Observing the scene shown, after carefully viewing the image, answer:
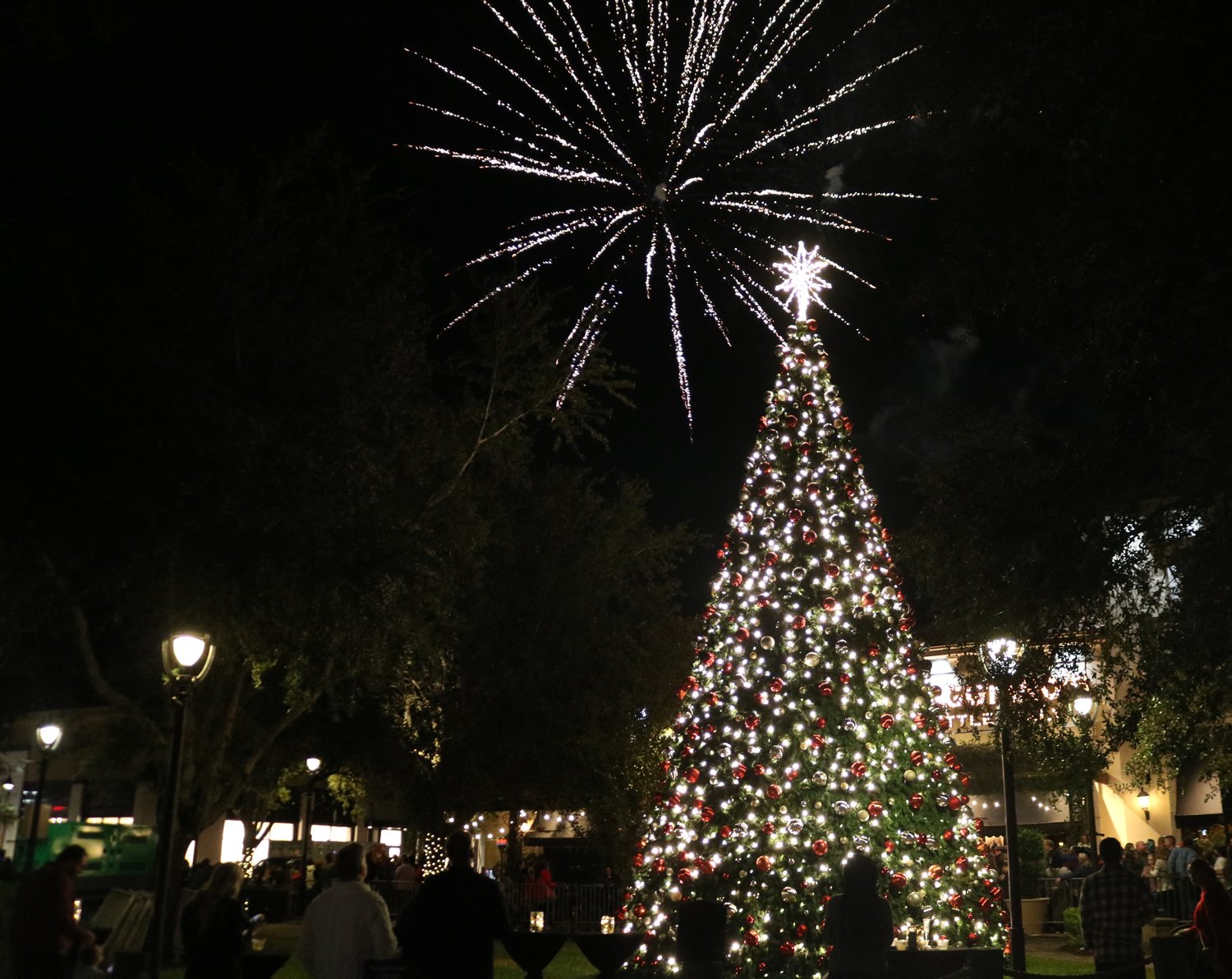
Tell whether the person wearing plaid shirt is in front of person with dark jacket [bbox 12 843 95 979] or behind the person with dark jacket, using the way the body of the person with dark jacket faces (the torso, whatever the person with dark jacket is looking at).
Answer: in front

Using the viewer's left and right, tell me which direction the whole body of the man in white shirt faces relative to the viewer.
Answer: facing away from the viewer

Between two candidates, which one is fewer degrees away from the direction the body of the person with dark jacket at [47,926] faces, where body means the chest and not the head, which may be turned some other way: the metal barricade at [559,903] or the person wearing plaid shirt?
the person wearing plaid shirt

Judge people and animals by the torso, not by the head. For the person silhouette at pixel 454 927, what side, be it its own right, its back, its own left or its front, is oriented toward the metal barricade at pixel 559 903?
front

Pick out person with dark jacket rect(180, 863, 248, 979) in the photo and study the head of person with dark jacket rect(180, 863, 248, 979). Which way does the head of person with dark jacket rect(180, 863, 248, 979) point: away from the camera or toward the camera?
away from the camera

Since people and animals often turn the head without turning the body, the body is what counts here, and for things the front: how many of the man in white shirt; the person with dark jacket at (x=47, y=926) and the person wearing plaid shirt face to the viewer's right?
1

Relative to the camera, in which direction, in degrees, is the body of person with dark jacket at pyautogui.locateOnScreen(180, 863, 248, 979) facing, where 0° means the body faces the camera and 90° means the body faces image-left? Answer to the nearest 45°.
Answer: approximately 225°

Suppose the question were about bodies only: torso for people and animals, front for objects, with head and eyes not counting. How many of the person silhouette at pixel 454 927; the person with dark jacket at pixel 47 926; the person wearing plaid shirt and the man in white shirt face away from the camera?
3

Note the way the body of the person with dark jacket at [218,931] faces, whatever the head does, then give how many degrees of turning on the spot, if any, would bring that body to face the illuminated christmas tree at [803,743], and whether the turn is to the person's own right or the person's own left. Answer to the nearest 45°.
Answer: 0° — they already face it

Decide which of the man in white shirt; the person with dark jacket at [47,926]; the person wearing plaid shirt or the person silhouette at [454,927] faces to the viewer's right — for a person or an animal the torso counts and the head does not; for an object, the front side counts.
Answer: the person with dark jacket

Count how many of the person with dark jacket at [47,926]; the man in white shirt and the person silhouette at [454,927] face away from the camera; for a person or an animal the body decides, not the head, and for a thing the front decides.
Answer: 2

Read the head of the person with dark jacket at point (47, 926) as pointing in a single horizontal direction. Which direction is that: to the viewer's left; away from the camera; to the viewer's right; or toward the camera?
to the viewer's right

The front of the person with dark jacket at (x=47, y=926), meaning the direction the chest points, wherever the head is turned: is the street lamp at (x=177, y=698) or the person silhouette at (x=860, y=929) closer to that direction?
the person silhouette

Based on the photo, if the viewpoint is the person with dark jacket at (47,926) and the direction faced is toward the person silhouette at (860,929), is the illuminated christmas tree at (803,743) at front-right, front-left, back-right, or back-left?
front-left

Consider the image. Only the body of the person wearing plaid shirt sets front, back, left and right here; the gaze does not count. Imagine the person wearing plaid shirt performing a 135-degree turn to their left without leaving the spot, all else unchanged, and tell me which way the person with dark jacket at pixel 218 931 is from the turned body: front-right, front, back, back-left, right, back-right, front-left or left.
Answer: front

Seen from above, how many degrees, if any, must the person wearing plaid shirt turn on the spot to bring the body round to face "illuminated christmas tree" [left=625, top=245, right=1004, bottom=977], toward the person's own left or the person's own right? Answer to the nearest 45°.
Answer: approximately 45° to the person's own left

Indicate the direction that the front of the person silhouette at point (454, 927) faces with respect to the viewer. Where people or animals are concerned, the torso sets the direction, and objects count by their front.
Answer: facing away from the viewer

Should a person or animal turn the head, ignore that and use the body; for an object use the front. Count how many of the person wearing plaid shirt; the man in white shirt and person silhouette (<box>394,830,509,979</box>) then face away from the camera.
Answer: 3

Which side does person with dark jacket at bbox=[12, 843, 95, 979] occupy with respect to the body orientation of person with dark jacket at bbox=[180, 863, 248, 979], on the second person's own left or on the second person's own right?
on the second person's own left

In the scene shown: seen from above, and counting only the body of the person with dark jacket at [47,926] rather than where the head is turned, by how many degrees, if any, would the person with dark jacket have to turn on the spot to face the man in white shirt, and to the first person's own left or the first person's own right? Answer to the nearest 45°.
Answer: approximately 45° to the first person's own right

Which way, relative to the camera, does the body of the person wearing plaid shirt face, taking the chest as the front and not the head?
away from the camera
